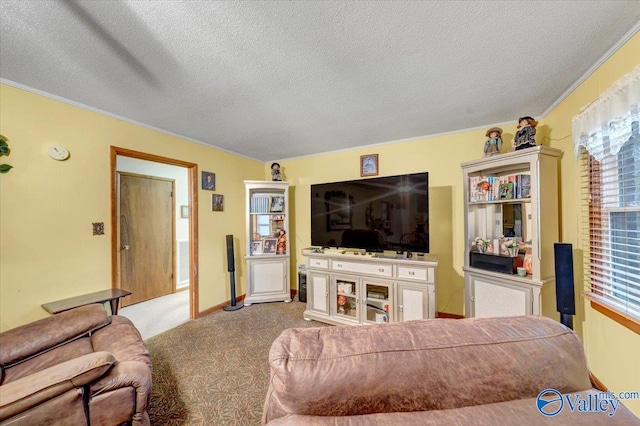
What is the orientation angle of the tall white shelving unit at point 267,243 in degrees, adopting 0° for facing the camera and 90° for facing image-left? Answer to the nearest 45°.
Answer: approximately 0°

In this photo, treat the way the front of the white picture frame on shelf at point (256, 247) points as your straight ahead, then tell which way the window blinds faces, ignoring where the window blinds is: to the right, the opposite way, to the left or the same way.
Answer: to the right

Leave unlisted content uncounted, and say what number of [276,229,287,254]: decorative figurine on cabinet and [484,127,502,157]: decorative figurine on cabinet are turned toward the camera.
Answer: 2
